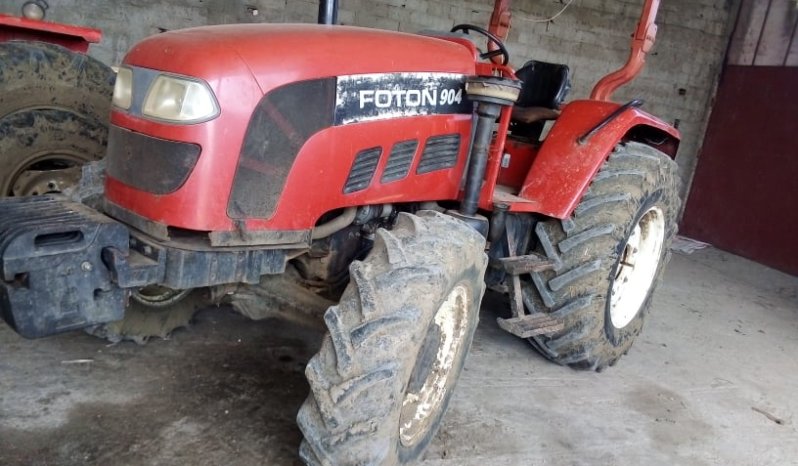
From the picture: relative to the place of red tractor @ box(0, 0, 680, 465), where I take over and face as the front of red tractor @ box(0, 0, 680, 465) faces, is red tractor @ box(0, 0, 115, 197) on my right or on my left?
on my right

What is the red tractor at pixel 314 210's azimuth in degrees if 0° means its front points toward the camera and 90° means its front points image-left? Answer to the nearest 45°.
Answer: approximately 45°
